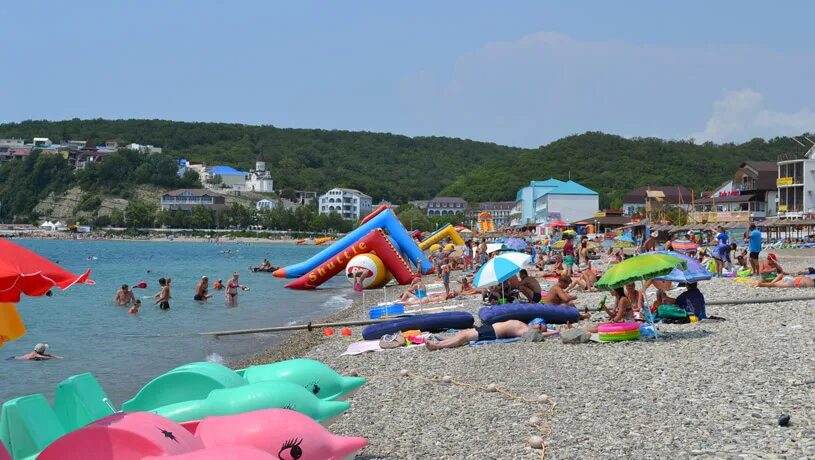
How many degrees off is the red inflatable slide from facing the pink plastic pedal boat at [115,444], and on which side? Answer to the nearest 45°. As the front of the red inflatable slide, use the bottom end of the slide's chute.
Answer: approximately 90° to its left

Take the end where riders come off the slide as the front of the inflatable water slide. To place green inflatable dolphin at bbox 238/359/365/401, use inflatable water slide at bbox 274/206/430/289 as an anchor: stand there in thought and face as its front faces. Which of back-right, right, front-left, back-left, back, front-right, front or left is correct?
left

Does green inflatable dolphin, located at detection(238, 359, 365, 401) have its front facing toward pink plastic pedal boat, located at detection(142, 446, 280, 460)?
no

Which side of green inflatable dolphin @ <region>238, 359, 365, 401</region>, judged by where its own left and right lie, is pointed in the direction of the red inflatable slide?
left

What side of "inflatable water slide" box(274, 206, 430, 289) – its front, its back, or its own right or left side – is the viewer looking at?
left

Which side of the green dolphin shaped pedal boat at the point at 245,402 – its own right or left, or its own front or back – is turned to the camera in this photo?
right

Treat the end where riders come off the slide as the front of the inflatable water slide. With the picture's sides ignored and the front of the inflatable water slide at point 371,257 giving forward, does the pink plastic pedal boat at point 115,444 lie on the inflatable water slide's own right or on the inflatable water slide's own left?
on the inflatable water slide's own left

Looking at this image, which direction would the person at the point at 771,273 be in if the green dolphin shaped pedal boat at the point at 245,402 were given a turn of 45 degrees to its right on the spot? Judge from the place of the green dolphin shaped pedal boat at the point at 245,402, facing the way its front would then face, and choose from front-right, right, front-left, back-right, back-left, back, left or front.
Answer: left

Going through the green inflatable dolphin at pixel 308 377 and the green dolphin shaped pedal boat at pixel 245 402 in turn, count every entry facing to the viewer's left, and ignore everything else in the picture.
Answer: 0

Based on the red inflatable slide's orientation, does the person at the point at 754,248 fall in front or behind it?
behind

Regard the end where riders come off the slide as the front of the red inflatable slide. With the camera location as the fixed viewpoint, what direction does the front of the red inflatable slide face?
facing to the left of the viewer

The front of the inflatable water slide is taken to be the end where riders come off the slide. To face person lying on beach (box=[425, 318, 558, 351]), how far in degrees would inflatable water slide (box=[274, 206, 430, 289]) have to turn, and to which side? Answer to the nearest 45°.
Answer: approximately 90° to its left

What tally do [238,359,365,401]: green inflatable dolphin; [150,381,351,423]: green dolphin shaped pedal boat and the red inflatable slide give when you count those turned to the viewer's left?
1

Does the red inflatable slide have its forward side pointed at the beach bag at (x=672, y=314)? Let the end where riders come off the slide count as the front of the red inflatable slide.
no

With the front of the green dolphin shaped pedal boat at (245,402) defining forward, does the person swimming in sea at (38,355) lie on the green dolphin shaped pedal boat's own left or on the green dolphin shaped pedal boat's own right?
on the green dolphin shaped pedal boat's own left

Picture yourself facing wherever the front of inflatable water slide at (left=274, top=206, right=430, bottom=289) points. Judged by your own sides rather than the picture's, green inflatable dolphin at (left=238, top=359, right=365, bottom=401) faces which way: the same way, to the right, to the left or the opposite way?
the opposite way

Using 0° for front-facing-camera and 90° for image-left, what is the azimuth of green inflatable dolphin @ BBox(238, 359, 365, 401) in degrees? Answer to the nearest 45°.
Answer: approximately 270°

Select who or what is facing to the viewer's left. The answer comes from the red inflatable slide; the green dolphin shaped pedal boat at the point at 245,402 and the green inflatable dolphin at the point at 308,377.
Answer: the red inflatable slide

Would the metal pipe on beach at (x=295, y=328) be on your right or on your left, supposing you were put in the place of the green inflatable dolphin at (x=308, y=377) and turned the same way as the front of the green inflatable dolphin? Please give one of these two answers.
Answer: on your left

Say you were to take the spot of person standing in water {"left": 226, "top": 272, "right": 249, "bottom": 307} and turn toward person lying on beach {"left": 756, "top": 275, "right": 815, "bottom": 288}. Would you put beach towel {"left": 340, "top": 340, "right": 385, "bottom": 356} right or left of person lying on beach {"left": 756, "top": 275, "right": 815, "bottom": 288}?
right
